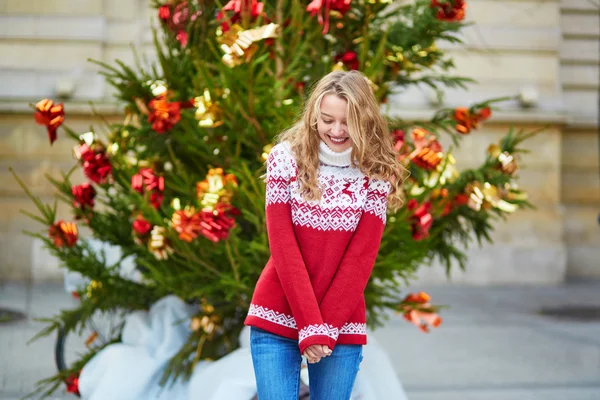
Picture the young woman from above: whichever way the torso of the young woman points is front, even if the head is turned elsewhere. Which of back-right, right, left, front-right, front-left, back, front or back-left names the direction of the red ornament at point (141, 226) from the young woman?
back-right

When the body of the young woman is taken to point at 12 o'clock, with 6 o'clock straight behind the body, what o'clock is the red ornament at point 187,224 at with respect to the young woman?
The red ornament is roughly at 5 o'clock from the young woman.

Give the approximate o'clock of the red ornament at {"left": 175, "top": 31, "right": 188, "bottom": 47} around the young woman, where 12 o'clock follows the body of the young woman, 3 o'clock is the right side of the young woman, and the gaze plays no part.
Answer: The red ornament is roughly at 5 o'clock from the young woman.

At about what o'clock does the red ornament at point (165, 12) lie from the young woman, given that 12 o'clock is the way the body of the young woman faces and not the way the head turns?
The red ornament is roughly at 5 o'clock from the young woman.

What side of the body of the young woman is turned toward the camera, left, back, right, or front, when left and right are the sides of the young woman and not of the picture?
front

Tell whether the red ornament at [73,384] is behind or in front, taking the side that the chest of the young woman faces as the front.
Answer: behind

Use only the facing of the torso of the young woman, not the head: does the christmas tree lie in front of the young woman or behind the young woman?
behind
